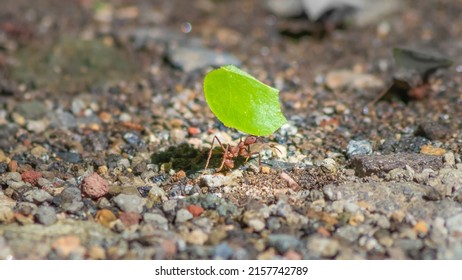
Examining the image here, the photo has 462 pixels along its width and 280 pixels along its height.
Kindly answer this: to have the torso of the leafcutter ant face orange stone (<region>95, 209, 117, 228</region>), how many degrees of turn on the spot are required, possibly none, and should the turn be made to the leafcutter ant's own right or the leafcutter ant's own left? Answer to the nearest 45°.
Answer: approximately 135° to the leafcutter ant's own right

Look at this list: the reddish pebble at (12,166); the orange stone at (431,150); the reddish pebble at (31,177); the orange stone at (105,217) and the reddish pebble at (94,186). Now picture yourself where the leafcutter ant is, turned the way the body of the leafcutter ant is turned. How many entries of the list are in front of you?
1

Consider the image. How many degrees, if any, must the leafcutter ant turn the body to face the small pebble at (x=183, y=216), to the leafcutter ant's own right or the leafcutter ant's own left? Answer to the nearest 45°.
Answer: approximately 135° to the leafcutter ant's own right

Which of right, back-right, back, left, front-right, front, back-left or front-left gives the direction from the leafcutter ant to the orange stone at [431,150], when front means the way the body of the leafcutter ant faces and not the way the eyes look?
front

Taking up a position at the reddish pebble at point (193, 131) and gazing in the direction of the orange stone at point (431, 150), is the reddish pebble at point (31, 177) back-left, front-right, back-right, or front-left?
back-right

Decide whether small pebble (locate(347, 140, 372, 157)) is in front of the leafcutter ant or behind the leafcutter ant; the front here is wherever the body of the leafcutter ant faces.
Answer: in front

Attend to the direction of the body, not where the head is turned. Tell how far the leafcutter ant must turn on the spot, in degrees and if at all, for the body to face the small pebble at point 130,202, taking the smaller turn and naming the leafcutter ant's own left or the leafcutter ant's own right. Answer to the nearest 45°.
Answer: approximately 135° to the leafcutter ant's own right

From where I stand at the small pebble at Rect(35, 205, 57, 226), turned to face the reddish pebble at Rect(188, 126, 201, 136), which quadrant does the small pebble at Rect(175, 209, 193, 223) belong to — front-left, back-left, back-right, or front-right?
front-right

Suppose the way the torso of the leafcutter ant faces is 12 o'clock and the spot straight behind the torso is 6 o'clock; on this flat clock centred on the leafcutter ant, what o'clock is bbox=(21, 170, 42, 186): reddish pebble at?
The reddish pebble is roughly at 6 o'clock from the leafcutter ant.

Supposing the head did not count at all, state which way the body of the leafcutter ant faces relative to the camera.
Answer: to the viewer's right

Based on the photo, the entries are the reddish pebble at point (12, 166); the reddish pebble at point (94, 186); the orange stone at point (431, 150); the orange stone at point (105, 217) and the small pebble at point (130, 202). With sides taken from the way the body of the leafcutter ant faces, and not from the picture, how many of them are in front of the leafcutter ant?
1

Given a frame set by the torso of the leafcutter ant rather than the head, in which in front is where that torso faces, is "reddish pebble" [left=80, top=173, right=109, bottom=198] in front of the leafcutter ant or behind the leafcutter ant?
behind

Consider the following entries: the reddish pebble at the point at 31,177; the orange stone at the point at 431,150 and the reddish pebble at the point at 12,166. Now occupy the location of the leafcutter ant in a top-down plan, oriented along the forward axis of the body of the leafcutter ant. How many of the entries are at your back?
2

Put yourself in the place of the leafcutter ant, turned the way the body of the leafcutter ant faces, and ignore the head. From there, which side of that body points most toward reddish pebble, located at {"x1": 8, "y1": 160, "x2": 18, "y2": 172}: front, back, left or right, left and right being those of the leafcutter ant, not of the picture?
back
